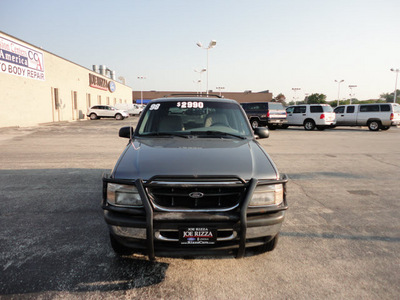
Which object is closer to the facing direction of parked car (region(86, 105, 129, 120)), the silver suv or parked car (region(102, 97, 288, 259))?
the silver suv

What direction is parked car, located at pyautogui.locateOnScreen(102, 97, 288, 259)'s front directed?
toward the camera

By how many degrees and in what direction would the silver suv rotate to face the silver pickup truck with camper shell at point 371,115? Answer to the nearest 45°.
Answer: approximately 135° to its right

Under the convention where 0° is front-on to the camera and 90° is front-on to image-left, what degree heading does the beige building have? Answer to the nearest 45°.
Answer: approximately 315°

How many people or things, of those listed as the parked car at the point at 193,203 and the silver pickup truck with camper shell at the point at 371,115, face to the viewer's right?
0

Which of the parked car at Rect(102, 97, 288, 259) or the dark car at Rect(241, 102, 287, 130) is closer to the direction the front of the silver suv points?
the dark car

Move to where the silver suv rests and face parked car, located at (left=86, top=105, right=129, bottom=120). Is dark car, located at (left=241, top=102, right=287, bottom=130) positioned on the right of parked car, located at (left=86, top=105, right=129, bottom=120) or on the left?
left

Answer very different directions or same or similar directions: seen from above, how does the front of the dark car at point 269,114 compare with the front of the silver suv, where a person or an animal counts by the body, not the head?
same or similar directions

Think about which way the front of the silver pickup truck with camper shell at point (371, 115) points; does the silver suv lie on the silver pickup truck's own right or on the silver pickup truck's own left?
on the silver pickup truck's own left

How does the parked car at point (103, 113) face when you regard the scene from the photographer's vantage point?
facing to the right of the viewer

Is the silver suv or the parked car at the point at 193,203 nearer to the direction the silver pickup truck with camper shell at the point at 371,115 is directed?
the silver suv

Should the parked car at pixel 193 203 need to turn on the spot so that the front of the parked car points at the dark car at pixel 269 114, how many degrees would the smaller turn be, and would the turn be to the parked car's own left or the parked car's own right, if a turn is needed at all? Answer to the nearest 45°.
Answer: approximately 180°

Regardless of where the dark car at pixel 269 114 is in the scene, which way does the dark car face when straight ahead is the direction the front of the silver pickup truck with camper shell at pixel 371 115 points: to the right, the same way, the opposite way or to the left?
the same way

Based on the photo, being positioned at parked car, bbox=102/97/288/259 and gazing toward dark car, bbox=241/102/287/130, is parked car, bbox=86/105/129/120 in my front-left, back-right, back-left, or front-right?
front-left

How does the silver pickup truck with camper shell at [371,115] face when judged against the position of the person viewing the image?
facing away from the viewer and to the left of the viewer
